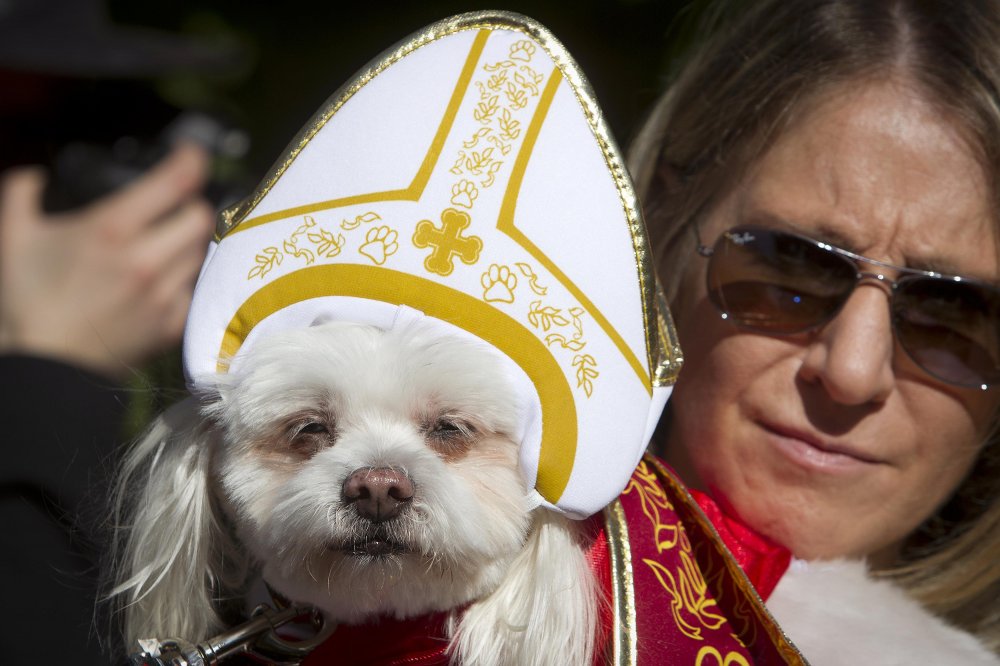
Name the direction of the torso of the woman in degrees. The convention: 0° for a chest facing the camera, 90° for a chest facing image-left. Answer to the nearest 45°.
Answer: approximately 0°

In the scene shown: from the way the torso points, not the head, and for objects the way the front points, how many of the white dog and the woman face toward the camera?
2

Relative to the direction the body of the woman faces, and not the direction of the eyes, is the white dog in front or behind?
in front

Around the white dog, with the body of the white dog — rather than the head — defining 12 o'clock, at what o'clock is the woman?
The woman is roughly at 8 o'clock from the white dog.
